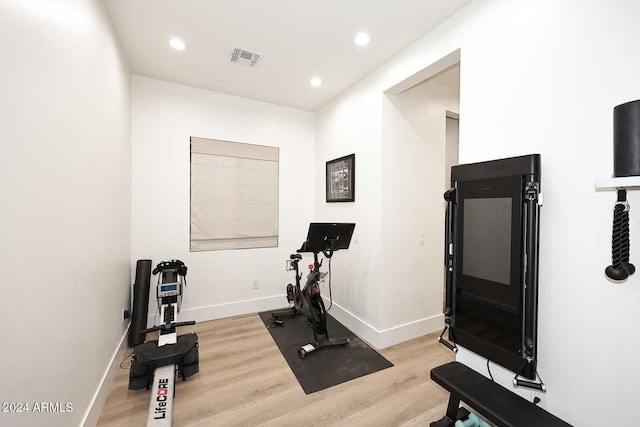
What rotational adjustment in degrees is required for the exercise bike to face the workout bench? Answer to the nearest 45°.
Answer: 0° — it already faces it

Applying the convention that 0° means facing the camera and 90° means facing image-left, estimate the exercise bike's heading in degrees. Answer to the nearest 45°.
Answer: approximately 315°

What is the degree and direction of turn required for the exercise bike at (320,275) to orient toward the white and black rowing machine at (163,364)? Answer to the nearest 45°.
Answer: approximately 90° to its right

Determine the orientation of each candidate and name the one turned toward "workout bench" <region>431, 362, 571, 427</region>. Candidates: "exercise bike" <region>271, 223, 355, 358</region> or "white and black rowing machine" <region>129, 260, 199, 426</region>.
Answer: the exercise bike

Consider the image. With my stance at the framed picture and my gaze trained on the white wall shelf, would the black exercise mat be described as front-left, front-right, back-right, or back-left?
front-right

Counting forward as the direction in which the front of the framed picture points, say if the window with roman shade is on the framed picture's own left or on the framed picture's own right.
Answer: on the framed picture's own right

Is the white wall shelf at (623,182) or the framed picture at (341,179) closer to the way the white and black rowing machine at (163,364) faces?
the framed picture

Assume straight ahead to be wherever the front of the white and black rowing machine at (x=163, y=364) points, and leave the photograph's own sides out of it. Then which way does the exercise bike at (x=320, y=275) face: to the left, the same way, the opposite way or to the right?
the opposite way
